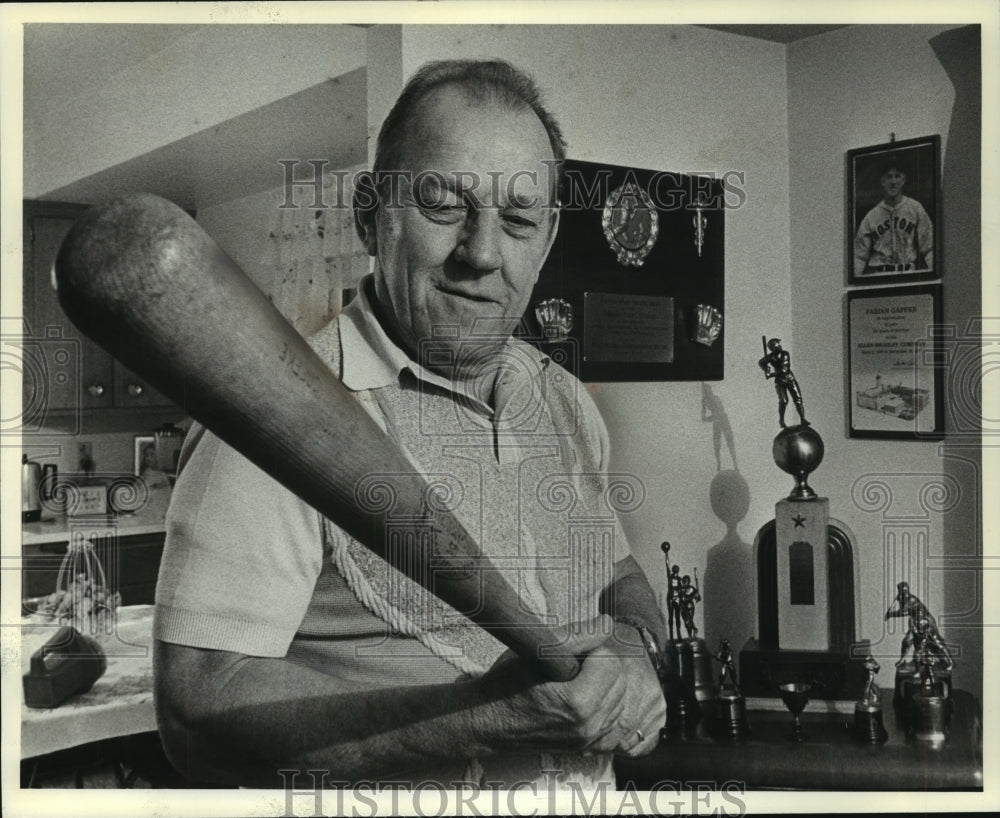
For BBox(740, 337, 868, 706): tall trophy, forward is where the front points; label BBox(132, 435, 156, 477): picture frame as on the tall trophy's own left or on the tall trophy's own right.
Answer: on the tall trophy's own right

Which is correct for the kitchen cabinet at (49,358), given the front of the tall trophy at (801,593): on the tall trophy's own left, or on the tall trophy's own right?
on the tall trophy's own right

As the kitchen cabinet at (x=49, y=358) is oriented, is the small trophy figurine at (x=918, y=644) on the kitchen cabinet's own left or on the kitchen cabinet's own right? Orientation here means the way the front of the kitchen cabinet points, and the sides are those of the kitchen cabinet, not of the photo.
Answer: on the kitchen cabinet's own left

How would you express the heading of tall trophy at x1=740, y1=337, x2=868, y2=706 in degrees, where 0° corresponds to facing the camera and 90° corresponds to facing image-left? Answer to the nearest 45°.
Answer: approximately 0°

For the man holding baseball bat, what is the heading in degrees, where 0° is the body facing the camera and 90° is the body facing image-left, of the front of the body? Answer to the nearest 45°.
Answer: approximately 315°
